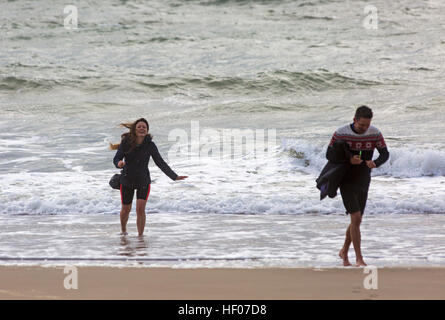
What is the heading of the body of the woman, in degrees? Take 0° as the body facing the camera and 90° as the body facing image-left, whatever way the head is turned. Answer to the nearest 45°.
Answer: approximately 0°

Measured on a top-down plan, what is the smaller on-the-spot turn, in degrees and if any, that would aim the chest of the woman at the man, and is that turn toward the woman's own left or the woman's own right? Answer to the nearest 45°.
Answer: approximately 45° to the woman's own left

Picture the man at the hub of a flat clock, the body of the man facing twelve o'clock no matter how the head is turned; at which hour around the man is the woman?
The woman is roughly at 4 o'clock from the man.

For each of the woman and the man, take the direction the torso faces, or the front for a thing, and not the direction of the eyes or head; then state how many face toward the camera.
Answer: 2

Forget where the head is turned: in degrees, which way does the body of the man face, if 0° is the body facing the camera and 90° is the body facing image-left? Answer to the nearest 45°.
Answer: approximately 0°
